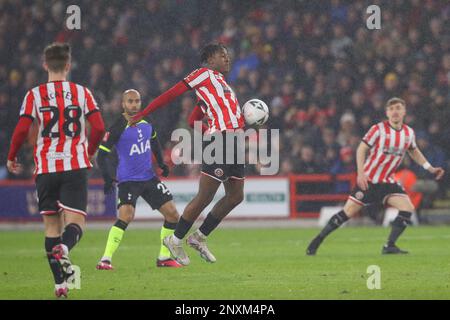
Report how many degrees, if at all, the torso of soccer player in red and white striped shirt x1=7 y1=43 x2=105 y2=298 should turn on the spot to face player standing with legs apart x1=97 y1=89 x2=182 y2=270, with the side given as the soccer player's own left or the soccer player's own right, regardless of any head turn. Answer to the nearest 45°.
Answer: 0° — they already face them

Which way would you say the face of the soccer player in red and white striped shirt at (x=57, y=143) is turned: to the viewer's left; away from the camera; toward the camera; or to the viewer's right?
away from the camera

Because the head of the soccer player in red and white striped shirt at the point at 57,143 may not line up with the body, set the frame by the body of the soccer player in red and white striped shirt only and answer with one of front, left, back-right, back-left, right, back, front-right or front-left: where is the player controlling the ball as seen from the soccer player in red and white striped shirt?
front-right

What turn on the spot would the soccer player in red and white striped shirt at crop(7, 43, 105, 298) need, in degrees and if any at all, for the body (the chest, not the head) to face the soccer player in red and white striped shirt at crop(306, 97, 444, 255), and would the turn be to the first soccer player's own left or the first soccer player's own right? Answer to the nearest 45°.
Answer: approximately 45° to the first soccer player's own right

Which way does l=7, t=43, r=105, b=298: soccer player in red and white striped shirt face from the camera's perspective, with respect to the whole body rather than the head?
away from the camera
